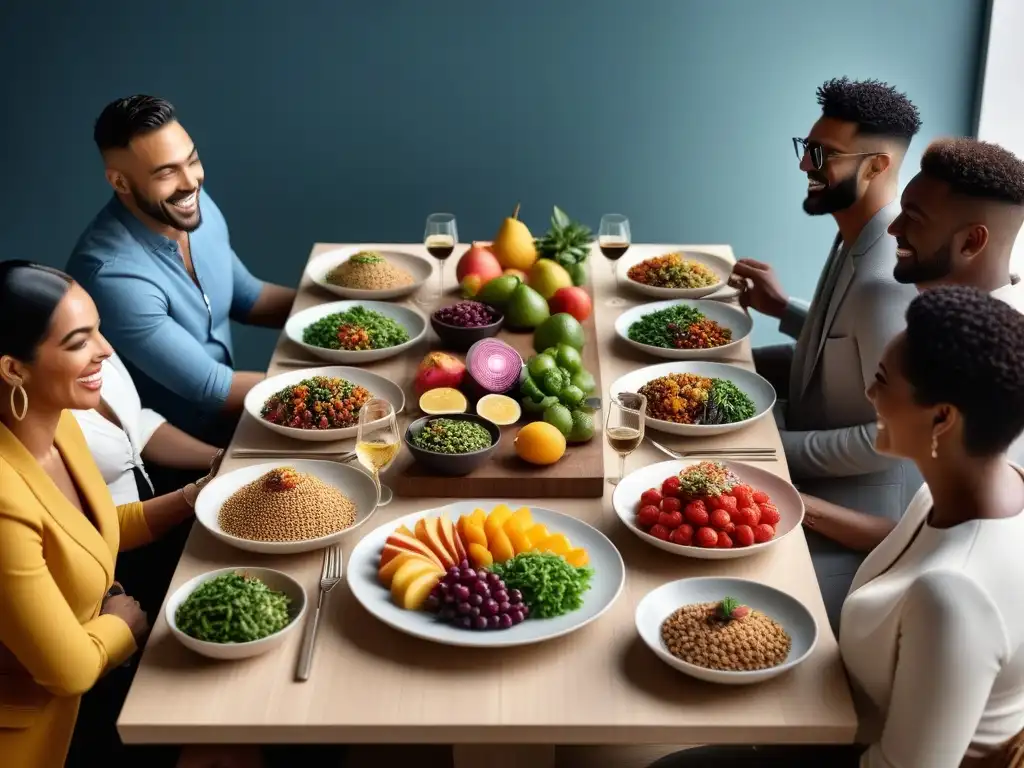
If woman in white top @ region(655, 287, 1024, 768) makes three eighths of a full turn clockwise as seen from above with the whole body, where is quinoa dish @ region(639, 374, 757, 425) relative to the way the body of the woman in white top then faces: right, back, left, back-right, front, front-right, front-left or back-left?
left

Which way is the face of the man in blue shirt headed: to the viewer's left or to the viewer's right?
to the viewer's right

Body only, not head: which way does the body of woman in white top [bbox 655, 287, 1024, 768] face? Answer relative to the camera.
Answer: to the viewer's left

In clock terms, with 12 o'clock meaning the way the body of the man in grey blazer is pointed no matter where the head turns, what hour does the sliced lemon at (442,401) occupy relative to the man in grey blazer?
The sliced lemon is roughly at 11 o'clock from the man in grey blazer.

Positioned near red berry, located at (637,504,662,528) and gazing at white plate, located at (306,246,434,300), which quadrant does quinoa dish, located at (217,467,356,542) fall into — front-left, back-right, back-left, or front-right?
front-left

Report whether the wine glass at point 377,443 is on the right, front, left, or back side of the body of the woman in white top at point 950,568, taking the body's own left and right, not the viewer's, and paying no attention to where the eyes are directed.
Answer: front

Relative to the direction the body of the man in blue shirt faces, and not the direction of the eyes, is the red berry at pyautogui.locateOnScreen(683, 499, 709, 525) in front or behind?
in front

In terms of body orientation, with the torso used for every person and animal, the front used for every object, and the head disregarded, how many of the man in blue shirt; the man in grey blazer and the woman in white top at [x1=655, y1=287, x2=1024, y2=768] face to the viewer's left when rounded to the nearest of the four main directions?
2

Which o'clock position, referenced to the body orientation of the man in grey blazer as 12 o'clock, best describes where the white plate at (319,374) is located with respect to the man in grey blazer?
The white plate is roughly at 11 o'clock from the man in grey blazer.

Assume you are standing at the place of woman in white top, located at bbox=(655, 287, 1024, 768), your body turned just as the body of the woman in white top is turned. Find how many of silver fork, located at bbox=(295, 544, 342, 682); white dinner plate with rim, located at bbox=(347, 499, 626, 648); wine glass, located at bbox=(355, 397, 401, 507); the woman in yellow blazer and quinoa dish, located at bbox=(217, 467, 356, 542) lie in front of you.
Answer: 5

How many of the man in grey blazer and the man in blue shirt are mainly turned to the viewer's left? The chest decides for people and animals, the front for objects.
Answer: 1

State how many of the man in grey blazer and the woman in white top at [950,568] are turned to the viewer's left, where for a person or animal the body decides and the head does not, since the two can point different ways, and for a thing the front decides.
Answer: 2

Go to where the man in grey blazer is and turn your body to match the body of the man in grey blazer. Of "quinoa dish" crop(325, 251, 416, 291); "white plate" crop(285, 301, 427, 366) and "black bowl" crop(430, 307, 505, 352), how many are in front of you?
3

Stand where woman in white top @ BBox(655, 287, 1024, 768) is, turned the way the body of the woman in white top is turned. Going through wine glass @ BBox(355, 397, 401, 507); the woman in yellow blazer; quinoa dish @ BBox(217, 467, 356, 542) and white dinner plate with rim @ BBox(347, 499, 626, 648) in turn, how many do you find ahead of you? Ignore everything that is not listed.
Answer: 4

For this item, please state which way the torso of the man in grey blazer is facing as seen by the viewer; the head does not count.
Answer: to the viewer's left

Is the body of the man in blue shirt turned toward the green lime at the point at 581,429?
yes

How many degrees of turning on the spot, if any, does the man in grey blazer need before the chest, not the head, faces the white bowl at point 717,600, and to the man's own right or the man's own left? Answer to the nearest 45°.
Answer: approximately 90° to the man's own left

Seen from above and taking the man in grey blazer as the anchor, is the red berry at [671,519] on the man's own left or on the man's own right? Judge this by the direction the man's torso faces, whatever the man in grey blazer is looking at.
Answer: on the man's own left

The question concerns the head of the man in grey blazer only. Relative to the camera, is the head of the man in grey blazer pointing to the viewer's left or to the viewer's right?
to the viewer's left

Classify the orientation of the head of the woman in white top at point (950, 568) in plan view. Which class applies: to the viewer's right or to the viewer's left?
to the viewer's left

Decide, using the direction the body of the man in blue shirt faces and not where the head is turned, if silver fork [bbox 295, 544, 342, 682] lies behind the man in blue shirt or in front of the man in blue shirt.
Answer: in front
